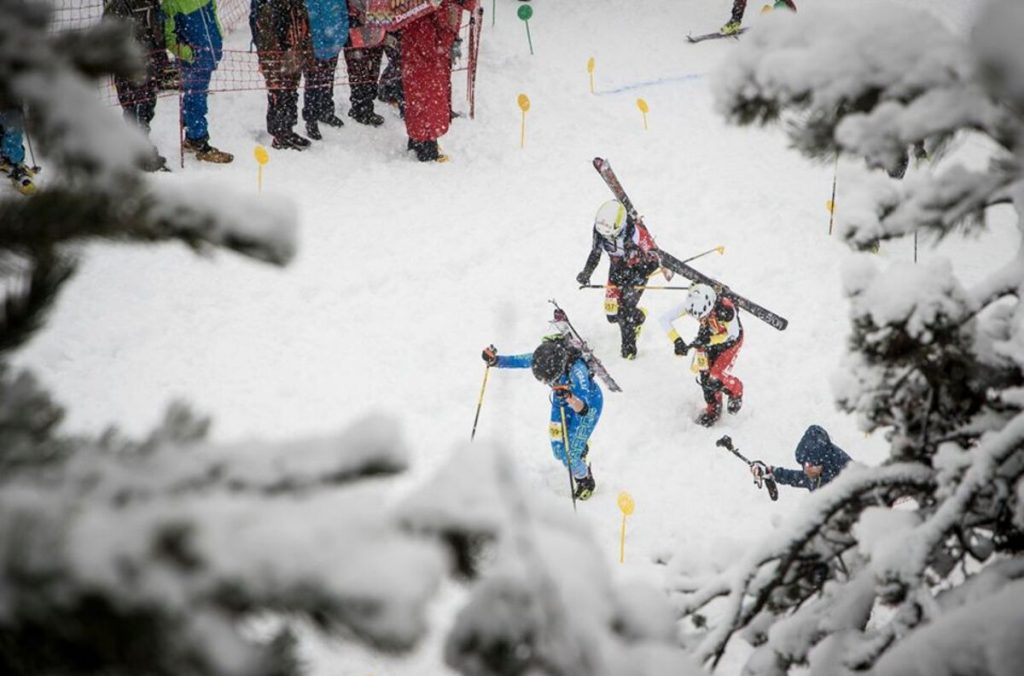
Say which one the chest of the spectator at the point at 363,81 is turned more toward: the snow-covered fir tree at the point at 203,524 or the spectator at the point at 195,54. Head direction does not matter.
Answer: the snow-covered fir tree

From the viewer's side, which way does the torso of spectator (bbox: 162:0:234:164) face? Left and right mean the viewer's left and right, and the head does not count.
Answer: facing the viewer and to the right of the viewer

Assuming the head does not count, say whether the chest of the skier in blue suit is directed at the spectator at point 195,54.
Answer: no

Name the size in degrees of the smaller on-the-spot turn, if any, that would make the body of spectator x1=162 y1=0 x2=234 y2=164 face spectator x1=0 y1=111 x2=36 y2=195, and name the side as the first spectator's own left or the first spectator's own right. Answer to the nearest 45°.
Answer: approximately 90° to the first spectator's own right

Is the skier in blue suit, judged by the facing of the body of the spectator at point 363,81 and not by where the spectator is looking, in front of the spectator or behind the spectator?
in front

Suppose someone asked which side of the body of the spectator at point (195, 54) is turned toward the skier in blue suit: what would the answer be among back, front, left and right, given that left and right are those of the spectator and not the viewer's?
front

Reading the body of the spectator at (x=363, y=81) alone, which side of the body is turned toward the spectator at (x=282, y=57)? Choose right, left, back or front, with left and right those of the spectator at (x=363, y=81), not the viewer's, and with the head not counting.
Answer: right

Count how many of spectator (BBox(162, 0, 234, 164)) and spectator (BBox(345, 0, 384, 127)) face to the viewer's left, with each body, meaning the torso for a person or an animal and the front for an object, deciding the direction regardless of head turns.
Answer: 0

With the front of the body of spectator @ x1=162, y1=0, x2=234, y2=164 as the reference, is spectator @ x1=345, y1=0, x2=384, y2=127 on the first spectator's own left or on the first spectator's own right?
on the first spectator's own left

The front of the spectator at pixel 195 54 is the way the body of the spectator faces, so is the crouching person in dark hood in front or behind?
in front

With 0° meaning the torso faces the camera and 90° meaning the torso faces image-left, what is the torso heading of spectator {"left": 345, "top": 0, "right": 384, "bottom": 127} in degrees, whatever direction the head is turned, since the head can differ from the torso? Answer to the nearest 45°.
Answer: approximately 315°

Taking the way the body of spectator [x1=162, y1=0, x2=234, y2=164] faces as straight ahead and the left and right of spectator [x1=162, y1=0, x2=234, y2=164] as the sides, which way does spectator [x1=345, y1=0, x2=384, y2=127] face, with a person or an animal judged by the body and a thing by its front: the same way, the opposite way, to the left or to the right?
the same way
